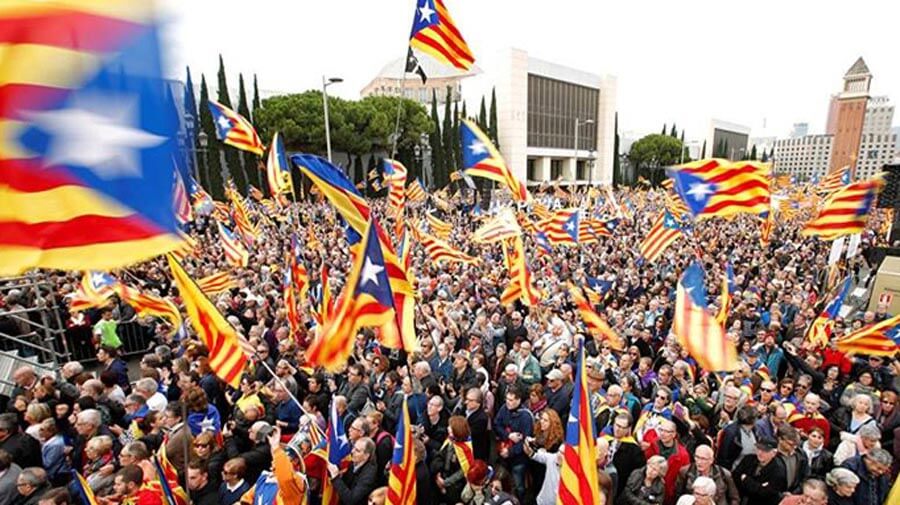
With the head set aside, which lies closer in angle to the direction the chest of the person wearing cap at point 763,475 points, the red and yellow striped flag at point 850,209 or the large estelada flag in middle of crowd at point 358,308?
the large estelada flag in middle of crowd

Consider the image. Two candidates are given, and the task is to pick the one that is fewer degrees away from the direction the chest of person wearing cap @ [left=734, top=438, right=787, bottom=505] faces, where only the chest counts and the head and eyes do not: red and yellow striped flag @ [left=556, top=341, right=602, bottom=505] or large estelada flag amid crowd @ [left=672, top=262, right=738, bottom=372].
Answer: the red and yellow striped flag

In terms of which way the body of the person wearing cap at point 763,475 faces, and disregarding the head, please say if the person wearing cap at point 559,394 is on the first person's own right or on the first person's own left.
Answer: on the first person's own right

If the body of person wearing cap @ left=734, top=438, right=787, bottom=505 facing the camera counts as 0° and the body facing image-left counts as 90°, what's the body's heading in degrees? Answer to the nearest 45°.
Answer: approximately 45°

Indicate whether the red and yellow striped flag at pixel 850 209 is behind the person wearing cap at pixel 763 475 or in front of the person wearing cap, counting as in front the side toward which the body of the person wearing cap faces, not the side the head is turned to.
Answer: behind

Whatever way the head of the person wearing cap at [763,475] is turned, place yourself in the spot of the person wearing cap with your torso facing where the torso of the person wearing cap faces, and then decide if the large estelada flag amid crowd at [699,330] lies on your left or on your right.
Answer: on your right

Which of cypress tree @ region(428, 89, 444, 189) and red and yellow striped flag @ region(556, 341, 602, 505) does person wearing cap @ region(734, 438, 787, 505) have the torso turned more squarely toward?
the red and yellow striped flag

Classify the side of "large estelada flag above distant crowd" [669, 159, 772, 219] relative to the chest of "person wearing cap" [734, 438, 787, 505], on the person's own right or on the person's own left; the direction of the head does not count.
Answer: on the person's own right
